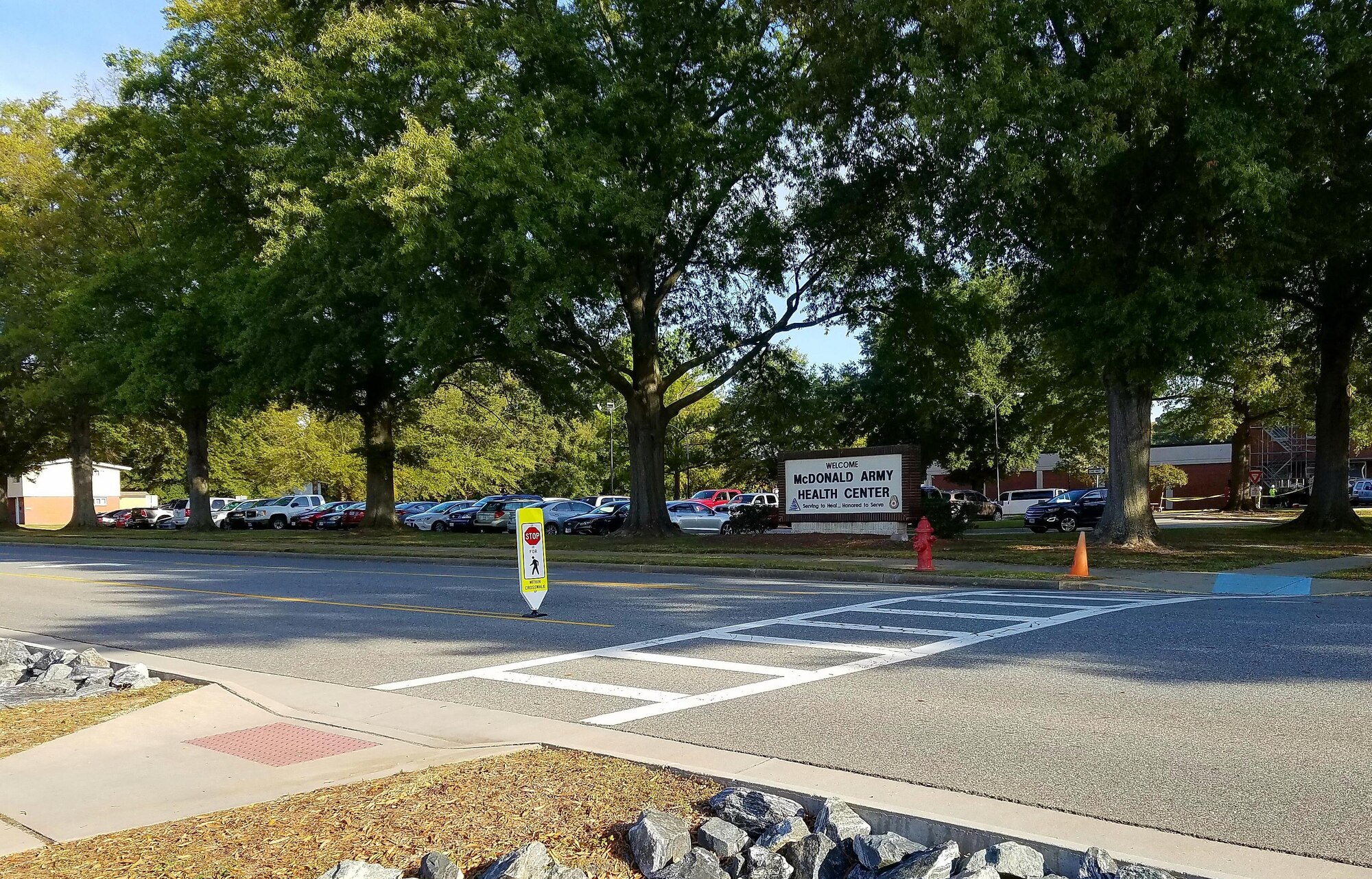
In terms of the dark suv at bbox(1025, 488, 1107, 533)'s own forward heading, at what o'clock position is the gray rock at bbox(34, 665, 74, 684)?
The gray rock is roughly at 11 o'clock from the dark suv.

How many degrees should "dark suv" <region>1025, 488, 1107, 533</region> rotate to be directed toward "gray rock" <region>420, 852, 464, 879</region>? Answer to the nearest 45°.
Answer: approximately 45° to its left

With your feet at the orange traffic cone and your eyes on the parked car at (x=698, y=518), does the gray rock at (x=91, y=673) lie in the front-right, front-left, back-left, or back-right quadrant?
back-left

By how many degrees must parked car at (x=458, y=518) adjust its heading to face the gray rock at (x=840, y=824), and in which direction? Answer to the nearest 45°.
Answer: approximately 45° to its left

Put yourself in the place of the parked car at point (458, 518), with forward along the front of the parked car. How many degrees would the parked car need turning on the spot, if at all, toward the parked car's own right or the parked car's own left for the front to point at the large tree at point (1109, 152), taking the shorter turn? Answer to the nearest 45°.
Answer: approximately 45° to the parked car's own left

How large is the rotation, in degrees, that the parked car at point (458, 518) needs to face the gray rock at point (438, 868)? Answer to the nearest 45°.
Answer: approximately 45° to its left

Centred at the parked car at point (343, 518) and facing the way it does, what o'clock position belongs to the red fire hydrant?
The red fire hydrant is roughly at 10 o'clock from the parked car.

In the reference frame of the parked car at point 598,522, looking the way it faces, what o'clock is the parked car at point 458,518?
the parked car at point 458,518 is roughly at 3 o'clock from the parked car at point 598,522.
